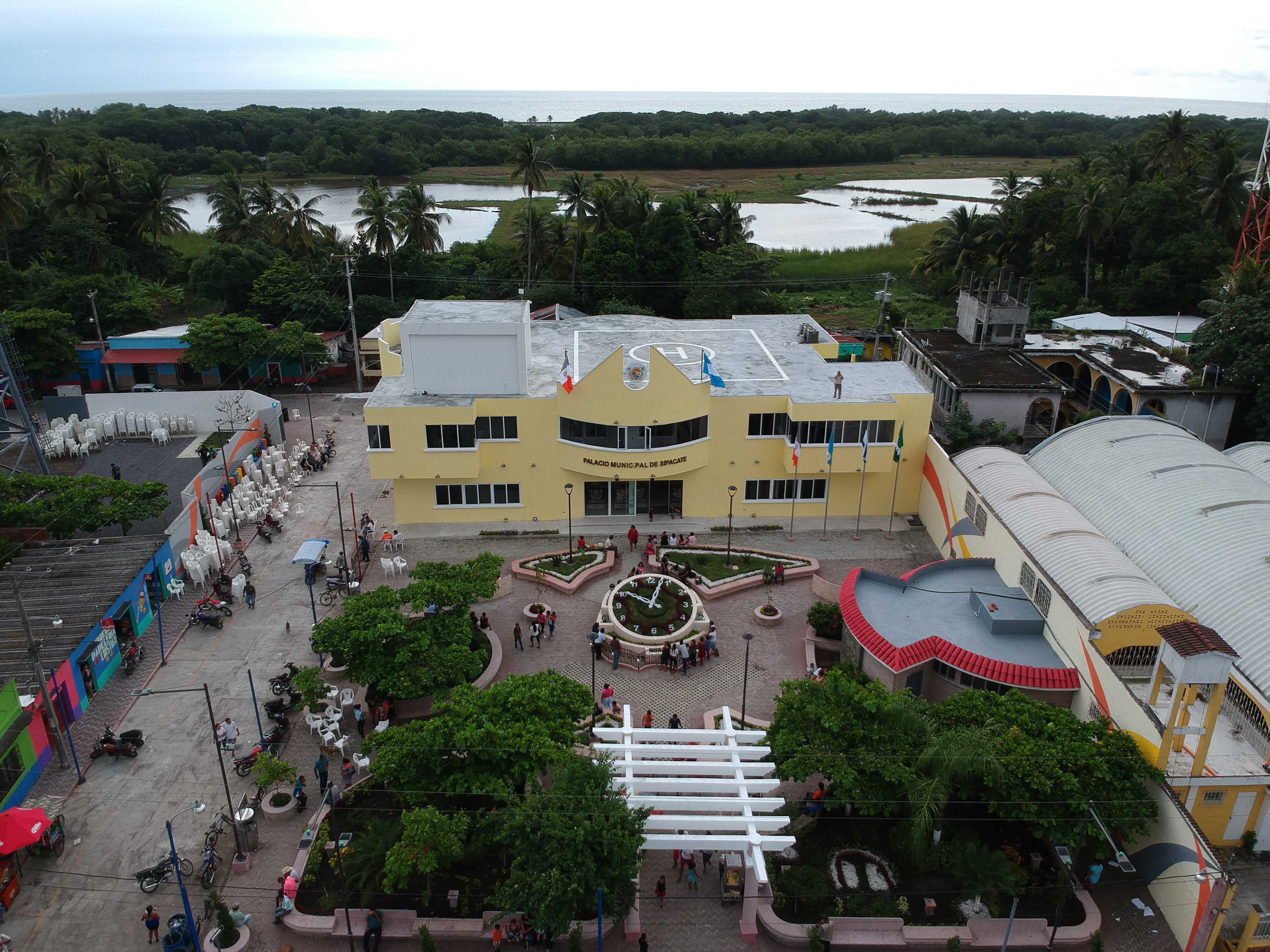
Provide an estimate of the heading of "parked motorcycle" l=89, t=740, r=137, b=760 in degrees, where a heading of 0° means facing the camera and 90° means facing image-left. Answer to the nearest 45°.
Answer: approximately 90°

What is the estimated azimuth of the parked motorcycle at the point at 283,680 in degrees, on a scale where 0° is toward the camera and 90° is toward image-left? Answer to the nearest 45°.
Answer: approximately 225°

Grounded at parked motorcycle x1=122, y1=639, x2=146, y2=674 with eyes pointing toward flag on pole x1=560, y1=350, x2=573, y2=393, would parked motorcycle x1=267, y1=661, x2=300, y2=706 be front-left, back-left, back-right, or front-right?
front-right

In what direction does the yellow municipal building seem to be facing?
toward the camera

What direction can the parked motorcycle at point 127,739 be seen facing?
to the viewer's left

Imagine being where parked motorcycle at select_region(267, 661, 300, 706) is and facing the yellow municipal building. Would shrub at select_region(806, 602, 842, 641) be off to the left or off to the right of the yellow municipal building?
right

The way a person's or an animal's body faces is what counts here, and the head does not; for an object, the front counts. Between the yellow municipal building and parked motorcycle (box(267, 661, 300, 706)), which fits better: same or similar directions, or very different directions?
very different directions

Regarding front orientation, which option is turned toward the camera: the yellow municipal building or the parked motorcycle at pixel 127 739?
the yellow municipal building

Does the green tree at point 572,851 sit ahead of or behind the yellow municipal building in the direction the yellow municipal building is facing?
ahead

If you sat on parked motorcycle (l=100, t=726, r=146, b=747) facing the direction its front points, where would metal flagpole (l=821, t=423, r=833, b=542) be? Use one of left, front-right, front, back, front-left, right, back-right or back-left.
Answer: back

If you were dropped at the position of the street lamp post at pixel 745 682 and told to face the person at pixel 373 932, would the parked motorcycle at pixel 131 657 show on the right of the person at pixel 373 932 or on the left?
right

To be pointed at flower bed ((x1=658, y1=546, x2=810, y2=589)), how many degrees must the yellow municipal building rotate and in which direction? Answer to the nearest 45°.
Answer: approximately 45° to its left

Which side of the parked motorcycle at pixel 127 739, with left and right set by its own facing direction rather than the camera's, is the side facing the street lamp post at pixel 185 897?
left

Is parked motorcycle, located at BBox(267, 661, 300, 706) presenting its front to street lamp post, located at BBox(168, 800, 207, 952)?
no

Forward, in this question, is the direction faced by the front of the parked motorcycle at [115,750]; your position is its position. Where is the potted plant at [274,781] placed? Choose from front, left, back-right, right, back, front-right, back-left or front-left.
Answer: back-left

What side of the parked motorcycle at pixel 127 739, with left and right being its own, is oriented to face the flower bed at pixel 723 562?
back

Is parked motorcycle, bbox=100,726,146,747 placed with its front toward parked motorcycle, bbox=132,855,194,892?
no
